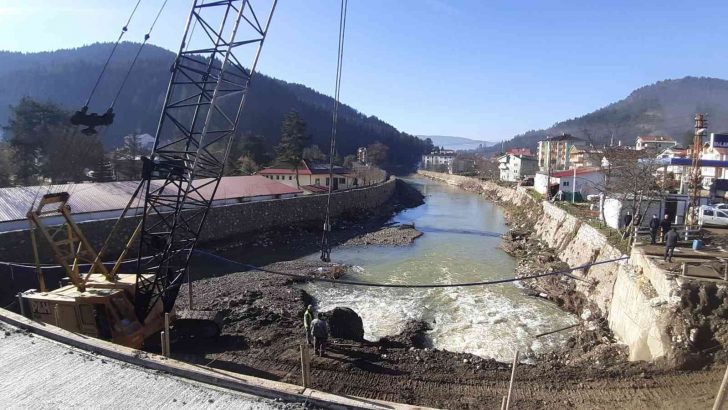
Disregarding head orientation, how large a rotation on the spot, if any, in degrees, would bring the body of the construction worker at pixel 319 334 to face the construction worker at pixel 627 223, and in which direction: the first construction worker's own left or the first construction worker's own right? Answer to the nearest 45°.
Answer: approximately 45° to the first construction worker's own right

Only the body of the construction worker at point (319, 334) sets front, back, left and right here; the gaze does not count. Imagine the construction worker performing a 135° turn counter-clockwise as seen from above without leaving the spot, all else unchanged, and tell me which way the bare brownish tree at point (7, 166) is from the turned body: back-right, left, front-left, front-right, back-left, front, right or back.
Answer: right

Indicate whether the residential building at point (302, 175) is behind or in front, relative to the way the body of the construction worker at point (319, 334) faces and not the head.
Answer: in front

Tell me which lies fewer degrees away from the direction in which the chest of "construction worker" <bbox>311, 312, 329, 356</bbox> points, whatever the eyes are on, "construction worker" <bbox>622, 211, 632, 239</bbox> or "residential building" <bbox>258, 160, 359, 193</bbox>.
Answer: the residential building

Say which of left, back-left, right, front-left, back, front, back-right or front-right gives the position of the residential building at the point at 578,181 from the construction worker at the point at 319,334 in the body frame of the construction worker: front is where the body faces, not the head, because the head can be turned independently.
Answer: front-right

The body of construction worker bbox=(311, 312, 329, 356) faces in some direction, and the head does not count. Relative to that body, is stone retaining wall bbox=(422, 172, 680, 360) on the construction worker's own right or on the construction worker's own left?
on the construction worker's own right

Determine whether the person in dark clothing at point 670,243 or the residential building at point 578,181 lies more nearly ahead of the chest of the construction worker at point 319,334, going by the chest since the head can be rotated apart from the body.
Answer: the residential building

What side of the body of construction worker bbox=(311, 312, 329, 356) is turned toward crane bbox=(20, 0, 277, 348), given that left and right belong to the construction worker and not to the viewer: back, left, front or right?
left

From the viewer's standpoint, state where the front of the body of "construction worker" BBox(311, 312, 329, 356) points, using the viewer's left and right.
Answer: facing away from the viewer

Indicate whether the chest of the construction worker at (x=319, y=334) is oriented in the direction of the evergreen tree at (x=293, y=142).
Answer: yes

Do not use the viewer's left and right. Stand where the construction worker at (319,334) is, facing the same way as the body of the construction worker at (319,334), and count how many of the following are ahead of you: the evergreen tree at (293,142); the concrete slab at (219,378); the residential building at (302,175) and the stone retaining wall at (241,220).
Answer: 3

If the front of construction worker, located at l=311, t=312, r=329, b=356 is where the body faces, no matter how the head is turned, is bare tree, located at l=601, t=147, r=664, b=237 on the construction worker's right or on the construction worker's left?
on the construction worker's right

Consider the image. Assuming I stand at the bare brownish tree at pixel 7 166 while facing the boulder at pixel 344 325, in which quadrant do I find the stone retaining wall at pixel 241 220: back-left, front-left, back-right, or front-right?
front-left

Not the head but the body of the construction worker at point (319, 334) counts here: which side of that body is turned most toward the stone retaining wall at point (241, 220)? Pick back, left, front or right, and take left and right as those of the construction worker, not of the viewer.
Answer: front

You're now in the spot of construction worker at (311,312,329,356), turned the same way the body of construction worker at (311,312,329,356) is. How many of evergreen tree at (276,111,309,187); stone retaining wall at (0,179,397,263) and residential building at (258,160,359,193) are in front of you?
3

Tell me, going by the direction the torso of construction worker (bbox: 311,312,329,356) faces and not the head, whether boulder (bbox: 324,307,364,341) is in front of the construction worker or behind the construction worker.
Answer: in front

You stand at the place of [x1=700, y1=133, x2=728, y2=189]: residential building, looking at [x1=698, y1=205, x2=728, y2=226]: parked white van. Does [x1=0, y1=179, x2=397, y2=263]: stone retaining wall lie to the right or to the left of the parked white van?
right
